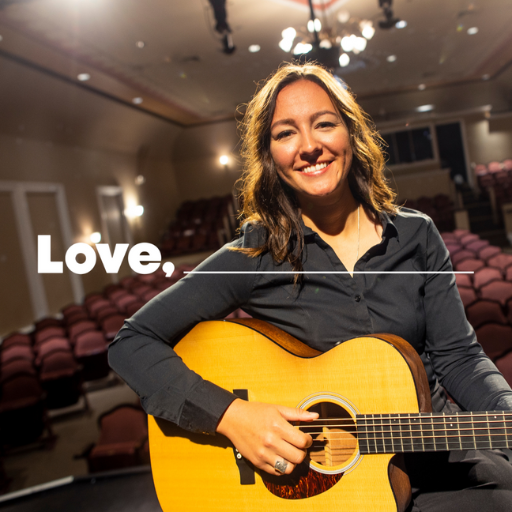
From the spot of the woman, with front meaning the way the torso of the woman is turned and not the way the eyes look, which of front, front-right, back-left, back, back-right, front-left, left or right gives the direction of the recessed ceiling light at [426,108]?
back-left

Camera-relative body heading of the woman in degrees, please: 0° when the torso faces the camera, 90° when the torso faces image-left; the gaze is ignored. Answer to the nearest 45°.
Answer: approximately 0°

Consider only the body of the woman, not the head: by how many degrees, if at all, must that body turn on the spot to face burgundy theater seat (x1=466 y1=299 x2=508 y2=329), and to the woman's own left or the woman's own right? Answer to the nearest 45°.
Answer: approximately 135° to the woman's own left

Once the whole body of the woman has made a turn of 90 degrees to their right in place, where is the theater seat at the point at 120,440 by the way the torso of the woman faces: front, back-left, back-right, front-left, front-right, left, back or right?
front-right
